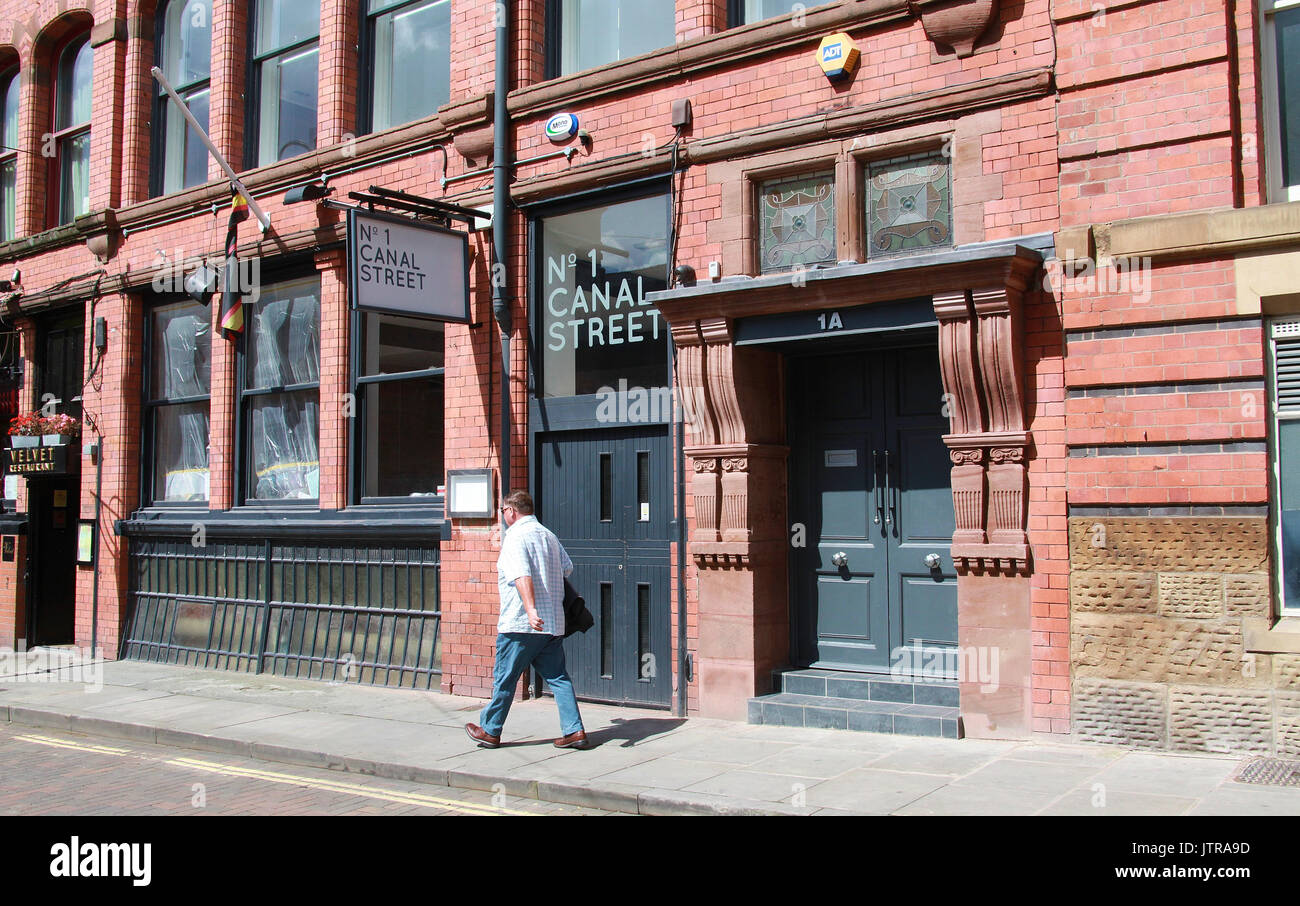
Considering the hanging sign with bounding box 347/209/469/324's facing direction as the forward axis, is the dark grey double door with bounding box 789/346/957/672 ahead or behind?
ahead

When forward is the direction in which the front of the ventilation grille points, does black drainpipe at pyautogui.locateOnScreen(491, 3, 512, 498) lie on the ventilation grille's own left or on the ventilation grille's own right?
on the ventilation grille's own right

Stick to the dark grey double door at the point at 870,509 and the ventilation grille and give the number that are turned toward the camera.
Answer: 2

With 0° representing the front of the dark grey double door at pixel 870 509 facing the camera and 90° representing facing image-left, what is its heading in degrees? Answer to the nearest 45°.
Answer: approximately 0°

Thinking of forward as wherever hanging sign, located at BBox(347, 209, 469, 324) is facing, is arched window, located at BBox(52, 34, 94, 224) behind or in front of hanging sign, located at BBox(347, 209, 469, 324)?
behind

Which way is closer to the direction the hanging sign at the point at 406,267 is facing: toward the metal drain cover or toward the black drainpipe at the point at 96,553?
the metal drain cover

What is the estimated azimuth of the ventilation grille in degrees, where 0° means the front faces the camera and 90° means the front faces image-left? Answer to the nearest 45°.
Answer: approximately 0°

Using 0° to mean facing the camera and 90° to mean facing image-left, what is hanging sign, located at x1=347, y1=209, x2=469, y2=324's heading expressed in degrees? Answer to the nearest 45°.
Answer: approximately 315°

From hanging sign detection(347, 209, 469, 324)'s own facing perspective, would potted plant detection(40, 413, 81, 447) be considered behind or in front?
behind

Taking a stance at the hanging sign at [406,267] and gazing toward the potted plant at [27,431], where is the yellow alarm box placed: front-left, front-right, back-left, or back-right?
back-right

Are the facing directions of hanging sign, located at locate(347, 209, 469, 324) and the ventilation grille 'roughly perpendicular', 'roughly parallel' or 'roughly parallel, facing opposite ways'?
roughly perpendicular

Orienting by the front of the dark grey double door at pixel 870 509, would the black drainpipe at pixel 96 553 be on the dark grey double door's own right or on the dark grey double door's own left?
on the dark grey double door's own right

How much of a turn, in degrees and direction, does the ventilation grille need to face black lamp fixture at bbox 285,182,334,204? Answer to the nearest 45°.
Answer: approximately 90° to its right
